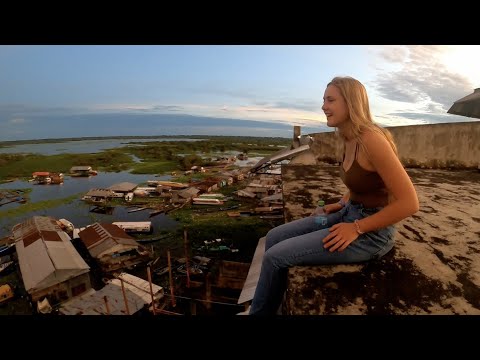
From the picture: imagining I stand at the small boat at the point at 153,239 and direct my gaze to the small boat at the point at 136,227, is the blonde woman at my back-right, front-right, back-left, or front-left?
back-left

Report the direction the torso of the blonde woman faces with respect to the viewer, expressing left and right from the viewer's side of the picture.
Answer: facing to the left of the viewer
